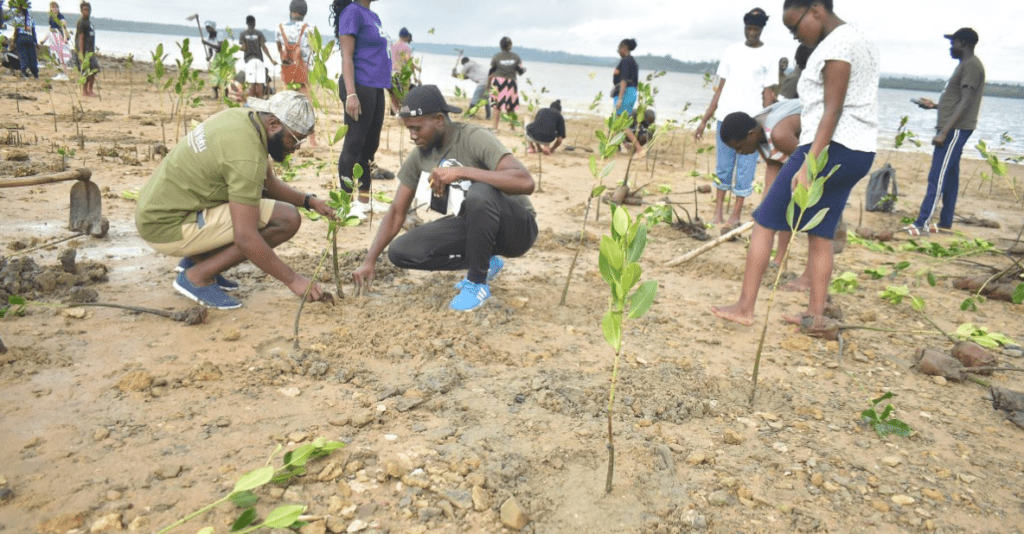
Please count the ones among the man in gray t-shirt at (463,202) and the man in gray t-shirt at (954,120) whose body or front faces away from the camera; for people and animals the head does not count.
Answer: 0

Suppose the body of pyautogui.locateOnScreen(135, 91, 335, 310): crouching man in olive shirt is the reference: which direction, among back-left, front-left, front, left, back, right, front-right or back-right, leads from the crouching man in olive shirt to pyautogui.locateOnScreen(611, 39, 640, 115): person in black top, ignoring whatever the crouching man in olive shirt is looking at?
front-left

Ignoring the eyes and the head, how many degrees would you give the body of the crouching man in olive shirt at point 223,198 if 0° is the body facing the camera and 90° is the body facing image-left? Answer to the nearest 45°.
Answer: approximately 270°

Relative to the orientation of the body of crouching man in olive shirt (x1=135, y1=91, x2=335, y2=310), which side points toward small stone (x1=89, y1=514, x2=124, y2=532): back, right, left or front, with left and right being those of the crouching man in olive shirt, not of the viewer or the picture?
right

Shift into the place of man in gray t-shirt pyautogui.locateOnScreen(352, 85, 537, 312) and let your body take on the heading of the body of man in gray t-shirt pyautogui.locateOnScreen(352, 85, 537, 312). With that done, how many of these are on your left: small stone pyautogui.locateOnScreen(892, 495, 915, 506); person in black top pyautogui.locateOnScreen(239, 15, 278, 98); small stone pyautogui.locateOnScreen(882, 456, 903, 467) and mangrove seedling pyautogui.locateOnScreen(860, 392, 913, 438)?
3

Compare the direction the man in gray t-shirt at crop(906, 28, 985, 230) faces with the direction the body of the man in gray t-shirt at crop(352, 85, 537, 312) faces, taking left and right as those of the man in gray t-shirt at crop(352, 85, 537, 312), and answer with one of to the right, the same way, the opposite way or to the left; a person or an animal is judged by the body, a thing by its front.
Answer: to the right

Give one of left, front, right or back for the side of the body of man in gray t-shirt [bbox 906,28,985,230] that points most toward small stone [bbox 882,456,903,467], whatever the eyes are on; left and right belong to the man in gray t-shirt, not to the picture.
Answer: left

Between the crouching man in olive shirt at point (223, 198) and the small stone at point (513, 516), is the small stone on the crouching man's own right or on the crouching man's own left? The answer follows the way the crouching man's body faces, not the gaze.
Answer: on the crouching man's own right

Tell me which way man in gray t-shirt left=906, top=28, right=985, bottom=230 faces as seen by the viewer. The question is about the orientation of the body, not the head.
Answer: to the viewer's left
